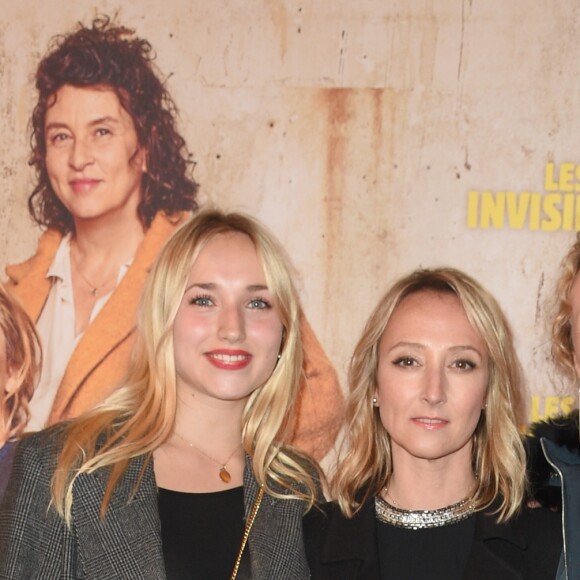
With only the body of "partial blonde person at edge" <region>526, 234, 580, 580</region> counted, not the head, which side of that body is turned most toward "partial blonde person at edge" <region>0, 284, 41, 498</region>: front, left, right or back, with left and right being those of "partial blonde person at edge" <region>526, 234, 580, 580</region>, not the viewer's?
right

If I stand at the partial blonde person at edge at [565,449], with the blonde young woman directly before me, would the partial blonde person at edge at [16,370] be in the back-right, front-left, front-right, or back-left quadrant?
front-right

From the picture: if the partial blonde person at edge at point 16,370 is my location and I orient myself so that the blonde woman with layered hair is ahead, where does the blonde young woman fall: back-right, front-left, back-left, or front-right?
front-right

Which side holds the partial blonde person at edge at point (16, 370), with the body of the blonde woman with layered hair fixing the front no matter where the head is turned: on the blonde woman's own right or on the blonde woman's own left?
on the blonde woman's own right

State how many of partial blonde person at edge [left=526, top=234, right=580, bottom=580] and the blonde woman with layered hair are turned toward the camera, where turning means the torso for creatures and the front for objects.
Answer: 2

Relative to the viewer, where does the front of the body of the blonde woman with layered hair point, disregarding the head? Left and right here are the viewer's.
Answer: facing the viewer

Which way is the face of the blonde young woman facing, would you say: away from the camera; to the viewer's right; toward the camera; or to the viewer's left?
toward the camera

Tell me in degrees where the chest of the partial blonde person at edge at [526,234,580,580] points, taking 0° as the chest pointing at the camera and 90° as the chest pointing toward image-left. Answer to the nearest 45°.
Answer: approximately 0°

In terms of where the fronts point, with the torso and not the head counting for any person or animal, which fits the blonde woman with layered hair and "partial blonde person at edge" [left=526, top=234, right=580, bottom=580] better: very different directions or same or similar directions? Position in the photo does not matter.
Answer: same or similar directions

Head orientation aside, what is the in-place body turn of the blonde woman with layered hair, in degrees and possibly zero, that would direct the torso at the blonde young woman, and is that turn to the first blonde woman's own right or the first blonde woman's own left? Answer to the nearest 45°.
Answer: approximately 90° to the first blonde woman's own right

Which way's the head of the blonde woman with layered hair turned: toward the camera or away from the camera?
toward the camera
